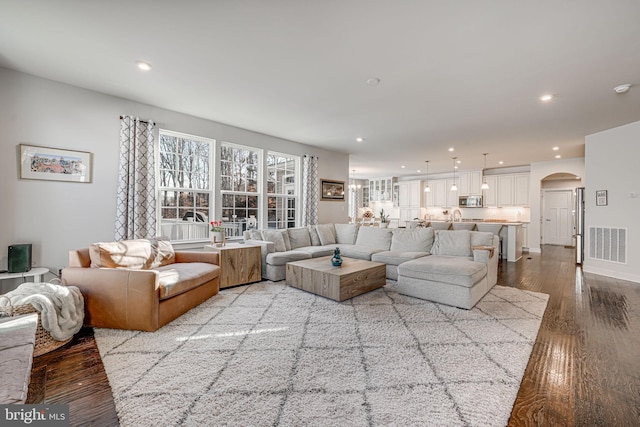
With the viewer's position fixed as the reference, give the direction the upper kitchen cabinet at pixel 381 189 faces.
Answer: facing the viewer

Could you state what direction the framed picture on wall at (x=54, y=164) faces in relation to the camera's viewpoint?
facing the viewer and to the right of the viewer

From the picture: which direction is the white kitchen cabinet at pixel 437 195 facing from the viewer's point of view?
toward the camera

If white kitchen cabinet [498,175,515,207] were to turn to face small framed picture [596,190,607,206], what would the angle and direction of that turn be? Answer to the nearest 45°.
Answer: approximately 45° to its left

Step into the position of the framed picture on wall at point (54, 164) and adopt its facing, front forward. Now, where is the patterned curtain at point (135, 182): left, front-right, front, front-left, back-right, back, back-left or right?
front-left

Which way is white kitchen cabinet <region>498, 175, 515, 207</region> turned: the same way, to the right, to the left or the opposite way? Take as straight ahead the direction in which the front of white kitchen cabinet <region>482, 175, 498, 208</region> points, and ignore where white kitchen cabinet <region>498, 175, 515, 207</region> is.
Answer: the same way

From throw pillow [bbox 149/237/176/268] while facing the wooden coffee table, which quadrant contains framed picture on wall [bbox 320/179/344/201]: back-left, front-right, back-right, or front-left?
front-left

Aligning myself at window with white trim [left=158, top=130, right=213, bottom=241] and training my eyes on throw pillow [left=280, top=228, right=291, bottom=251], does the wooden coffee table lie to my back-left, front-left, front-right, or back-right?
front-right

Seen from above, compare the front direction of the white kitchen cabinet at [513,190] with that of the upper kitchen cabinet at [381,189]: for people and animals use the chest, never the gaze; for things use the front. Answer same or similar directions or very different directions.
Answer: same or similar directions

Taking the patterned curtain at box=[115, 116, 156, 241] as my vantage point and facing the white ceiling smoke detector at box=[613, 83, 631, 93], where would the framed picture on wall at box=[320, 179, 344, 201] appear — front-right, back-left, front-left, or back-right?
front-left

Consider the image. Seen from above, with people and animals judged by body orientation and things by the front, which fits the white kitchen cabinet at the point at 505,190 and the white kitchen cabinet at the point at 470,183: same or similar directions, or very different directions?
same or similar directions

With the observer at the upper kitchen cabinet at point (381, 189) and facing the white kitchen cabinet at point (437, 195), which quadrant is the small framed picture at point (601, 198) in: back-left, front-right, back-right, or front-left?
front-right

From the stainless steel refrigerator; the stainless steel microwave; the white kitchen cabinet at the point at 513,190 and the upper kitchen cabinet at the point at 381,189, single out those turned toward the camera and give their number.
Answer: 3

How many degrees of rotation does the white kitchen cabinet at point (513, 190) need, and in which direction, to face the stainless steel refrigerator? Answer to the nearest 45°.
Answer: approximately 45° to its left

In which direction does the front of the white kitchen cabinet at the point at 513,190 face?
toward the camera

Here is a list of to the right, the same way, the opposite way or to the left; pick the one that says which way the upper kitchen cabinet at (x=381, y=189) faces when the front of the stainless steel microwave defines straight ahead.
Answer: the same way

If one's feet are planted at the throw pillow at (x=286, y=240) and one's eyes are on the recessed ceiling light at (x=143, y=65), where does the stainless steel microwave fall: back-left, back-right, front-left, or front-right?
back-left

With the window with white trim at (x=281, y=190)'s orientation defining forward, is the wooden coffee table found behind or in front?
in front
